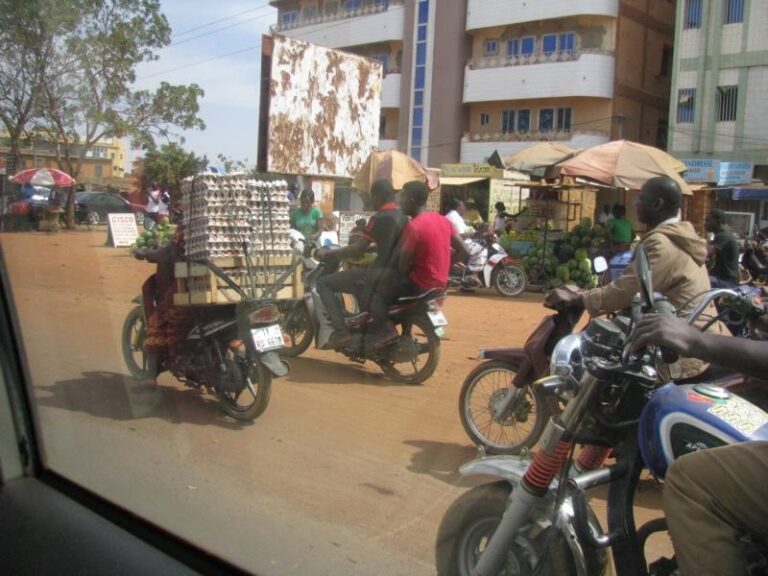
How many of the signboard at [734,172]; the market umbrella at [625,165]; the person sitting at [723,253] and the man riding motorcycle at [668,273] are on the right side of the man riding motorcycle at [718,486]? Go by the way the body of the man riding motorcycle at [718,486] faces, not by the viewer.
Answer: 4

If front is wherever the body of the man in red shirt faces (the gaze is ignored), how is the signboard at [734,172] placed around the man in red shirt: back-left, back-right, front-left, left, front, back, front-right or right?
right

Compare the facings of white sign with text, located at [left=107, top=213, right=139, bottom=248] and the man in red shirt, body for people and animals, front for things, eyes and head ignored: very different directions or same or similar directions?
very different directions

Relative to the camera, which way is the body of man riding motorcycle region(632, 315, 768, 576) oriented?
to the viewer's left

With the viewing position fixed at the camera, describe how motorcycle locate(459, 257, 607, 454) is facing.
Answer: facing to the left of the viewer

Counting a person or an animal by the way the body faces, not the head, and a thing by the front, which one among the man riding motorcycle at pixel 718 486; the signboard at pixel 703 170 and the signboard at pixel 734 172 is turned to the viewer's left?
the man riding motorcycle

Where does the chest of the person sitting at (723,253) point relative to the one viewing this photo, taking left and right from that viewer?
facing to the left of the viewer

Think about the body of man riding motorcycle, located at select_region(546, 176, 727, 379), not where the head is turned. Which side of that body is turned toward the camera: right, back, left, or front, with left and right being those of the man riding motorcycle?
left

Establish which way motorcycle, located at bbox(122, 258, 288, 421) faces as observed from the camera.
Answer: facing away from the viewer and to the left of the viewer

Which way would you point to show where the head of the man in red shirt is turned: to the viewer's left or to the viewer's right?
to the viewer's left
